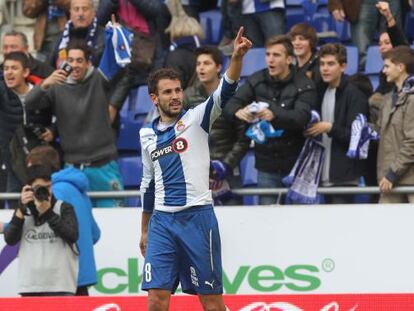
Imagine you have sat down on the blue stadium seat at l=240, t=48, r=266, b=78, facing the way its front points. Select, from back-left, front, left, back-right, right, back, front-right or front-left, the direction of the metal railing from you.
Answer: front

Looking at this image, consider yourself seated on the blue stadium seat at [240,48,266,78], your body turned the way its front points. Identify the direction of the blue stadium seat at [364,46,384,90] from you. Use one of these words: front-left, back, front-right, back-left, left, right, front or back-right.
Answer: left

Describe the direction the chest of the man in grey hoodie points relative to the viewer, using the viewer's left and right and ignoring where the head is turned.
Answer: facing the viewer

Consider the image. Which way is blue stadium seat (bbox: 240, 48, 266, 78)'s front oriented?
toward the camera

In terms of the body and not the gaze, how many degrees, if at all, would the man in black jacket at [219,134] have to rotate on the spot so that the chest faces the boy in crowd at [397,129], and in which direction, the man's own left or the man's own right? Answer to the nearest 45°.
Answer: approximately 135° to the man's own left

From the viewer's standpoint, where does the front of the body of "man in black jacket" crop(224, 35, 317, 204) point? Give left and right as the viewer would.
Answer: facing the viewer and to the left of the viewer

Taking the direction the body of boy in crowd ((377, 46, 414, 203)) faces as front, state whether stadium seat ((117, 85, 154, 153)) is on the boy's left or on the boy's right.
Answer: on the boy's right
